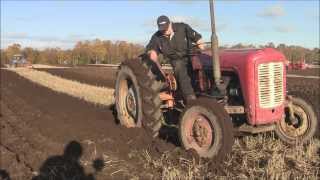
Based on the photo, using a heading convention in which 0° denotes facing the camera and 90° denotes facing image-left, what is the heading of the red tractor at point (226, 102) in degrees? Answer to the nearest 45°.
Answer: approximately 315°

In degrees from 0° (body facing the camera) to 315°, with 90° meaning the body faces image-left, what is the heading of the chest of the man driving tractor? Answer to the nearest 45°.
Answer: approximately 0°
